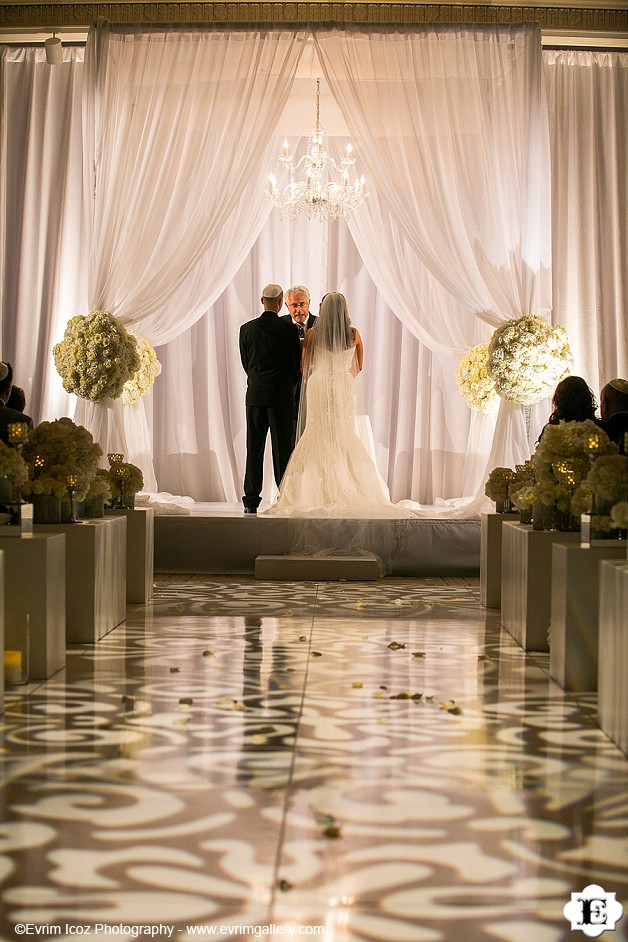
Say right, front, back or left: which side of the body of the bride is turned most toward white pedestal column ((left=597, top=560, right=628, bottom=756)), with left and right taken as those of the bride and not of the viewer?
back

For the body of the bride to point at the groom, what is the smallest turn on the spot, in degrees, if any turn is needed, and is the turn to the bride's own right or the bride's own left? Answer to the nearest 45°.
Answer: approximately 45° to the bride's own left

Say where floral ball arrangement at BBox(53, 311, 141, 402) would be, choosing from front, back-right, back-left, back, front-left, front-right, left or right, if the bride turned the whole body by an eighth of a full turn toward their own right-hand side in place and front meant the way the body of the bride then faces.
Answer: back-left

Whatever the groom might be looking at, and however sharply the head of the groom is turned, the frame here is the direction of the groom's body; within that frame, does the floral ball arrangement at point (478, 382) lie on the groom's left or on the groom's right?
on the groom's right

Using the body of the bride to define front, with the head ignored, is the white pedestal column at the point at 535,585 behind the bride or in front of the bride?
behind

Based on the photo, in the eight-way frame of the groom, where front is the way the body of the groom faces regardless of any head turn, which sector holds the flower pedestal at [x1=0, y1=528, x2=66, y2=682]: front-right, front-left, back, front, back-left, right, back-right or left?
back

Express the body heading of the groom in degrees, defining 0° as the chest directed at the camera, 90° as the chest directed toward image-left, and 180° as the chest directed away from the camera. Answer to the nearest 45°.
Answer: approximately 180°

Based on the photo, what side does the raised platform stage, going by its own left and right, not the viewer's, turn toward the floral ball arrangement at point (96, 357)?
right

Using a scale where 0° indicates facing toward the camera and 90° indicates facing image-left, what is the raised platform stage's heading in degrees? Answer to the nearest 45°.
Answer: approximately 0°

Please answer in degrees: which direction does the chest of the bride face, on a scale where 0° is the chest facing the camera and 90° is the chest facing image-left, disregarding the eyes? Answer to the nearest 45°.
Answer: approximately 180°

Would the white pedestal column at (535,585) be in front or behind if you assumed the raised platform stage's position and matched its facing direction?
in front

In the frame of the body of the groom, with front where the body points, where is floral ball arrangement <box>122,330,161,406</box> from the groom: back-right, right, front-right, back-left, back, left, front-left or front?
left

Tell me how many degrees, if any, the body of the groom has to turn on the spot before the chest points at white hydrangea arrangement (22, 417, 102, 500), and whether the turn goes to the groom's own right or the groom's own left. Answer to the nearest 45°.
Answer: approximately 180°
